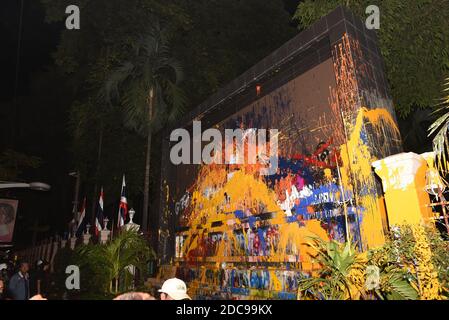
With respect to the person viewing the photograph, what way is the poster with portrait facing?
facing the viewer and to the right of the viewer

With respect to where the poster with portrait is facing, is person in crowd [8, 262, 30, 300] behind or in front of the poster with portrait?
in front

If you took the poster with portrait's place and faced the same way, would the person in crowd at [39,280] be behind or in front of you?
in front

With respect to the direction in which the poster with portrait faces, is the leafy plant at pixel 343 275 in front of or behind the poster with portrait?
in front
